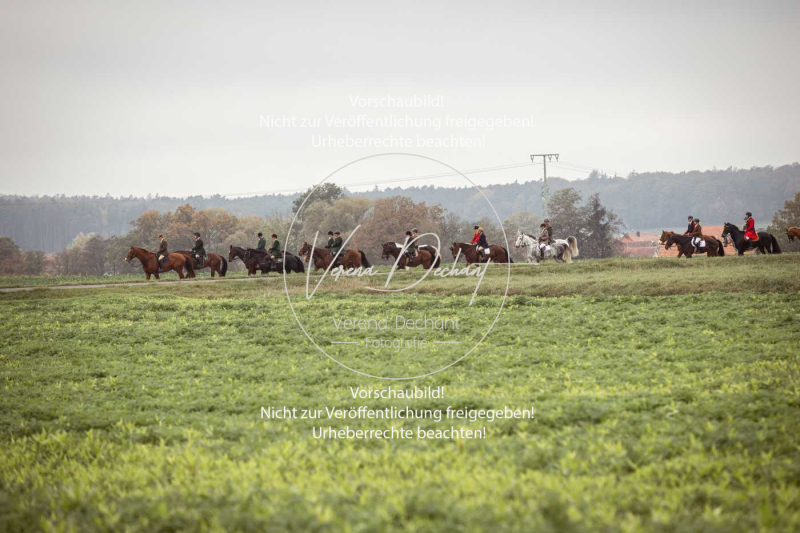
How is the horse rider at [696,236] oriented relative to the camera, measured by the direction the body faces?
to the viewer's left

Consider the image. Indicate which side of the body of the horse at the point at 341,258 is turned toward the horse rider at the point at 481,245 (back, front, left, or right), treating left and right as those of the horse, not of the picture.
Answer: back

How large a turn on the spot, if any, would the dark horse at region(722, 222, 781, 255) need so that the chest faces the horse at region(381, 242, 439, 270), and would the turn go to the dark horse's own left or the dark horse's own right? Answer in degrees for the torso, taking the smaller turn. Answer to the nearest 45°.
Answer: approximately 45° to the dark horse's own left

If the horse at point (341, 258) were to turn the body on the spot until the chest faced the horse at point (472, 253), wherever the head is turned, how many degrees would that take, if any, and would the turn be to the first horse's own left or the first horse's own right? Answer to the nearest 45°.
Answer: approximately 180°

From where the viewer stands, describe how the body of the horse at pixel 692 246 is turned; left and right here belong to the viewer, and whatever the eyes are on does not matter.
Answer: facing to the left of the viewer

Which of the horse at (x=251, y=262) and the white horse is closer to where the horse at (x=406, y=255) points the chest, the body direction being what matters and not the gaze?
the horse

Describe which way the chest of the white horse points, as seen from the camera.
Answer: to the viewer's left

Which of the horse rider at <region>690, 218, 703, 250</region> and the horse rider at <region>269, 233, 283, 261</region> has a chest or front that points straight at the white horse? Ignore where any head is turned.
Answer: the horse rider at <region>690, 218, 703, 250</region>

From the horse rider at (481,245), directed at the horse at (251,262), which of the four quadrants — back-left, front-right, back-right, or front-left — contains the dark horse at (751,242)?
back-right

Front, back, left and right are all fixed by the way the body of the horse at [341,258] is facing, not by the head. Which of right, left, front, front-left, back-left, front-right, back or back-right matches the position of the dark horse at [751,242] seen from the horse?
back

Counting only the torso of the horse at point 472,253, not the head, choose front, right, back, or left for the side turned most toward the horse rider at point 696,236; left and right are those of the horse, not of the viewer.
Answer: back

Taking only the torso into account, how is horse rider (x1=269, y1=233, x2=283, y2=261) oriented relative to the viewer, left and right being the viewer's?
facing to the left of the viewer

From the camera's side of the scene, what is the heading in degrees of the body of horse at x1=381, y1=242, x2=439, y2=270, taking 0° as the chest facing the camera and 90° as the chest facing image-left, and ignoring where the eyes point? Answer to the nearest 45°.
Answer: approximately 90°
